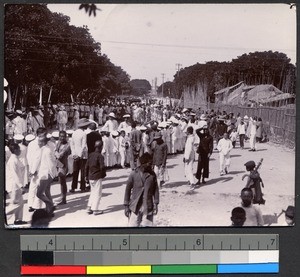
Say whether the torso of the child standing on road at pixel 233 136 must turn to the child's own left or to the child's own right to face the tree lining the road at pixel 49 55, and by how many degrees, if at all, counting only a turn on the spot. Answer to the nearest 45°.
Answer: approximately 90° to the child's own right

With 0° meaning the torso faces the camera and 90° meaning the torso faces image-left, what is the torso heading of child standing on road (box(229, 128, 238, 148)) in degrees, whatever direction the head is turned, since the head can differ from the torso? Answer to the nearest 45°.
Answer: approximately 0°

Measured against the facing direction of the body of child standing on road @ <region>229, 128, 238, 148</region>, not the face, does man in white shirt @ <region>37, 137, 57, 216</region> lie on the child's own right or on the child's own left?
on the child's own right
